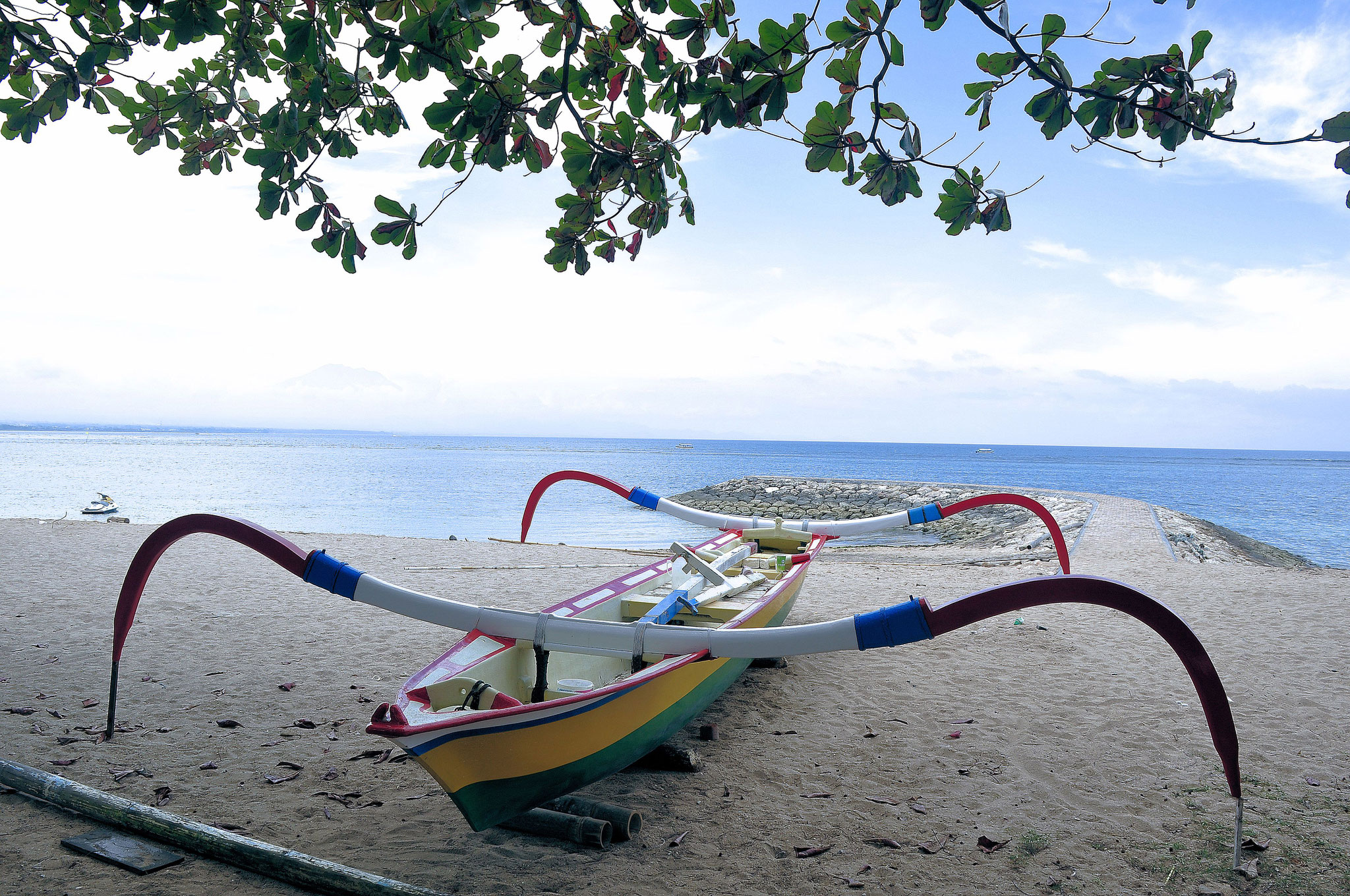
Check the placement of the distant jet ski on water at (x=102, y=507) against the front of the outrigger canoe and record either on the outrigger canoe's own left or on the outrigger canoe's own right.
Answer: on the outrigger canoe's own right

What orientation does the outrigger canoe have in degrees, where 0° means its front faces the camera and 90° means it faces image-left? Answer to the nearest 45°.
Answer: approximately 45°

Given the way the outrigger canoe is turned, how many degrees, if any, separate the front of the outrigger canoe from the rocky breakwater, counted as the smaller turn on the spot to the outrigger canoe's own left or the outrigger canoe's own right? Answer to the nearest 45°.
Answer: approximately 135° to the outrigger canoe's own right

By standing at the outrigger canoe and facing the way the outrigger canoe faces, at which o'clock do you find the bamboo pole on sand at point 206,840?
The bamboo pole on sand is roughly at 1 o'clock from the outrigger canoe.
